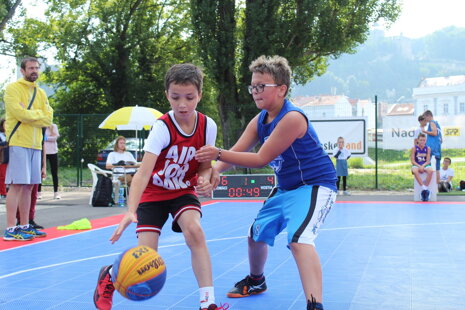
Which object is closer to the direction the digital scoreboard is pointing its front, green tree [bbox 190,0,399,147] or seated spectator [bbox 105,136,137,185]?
the seated spectator

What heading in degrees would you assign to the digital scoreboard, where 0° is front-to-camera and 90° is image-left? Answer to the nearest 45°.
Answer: approximately 0°

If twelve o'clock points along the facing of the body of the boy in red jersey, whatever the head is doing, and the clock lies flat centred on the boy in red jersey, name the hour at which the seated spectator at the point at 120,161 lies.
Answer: The seated spectator is roughly at 6 o'clock from the boy in red jersey.

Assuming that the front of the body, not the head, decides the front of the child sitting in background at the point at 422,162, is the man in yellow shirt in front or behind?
in front

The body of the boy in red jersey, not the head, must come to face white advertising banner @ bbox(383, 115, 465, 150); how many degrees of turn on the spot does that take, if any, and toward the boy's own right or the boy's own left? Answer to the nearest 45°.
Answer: approximately 135° to the boy's own left

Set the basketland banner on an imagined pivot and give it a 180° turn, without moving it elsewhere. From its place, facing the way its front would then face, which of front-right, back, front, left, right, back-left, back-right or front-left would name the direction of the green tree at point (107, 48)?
front-left

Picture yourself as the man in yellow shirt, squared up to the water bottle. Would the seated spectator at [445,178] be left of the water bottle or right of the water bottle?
right

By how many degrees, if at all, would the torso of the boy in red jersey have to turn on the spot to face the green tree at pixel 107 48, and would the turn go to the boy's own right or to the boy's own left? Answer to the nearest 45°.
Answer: approximately 180°
